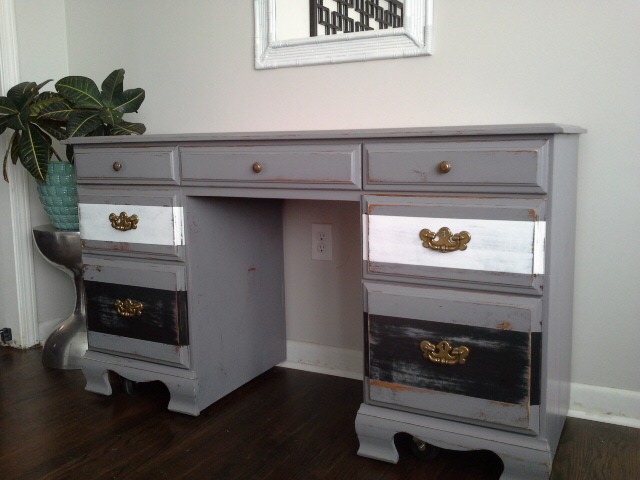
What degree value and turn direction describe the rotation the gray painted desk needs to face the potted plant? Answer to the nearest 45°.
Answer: approximately 90° to its right

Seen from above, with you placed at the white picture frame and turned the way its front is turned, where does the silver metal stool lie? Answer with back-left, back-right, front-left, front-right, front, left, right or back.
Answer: front-right

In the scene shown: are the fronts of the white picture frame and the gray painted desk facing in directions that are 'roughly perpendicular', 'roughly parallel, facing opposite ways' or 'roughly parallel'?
roughly parallel

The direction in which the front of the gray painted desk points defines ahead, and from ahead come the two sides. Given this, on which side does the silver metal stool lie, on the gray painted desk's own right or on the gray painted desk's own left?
on the gray painted desk's own right

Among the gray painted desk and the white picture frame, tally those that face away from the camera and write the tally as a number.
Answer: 0

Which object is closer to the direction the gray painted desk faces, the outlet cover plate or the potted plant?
the potted plant
